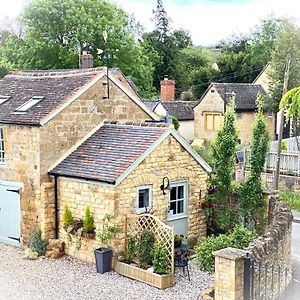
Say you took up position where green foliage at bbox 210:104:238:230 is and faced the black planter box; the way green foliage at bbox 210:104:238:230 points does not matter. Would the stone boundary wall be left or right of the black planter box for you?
left

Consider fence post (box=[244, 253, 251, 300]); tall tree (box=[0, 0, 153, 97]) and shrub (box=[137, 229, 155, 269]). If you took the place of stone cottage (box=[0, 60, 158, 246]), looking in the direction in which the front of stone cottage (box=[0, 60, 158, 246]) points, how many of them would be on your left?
2

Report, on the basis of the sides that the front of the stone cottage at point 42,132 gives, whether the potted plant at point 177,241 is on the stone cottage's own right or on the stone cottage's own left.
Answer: on the stone cottage's own left

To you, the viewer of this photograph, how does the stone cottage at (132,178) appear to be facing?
facing the viewer and to the right of the viewer

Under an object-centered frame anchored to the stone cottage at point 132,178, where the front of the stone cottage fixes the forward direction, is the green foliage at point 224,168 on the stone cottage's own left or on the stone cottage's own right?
on the stone cottage's own left

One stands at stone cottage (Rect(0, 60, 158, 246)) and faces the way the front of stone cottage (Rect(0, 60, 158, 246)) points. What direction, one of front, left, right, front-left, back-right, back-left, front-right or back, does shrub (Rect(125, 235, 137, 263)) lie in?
left

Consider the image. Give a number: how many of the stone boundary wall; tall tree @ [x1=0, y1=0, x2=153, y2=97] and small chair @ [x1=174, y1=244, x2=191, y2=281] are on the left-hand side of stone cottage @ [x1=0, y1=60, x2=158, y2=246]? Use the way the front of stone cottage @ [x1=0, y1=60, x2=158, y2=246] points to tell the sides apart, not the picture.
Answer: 2

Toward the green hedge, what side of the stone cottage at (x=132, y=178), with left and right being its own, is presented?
front

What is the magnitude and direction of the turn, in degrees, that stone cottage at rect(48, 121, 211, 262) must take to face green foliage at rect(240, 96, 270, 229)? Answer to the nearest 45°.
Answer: approximately 45° to its left

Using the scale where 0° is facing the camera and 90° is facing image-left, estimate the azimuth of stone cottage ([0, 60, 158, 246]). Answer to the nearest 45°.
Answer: approximately 45°

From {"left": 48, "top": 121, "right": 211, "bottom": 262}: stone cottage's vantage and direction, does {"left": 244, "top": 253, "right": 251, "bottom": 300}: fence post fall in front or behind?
in front

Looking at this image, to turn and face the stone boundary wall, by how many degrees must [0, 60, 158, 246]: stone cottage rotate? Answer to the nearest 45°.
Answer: approximately 90° to its left

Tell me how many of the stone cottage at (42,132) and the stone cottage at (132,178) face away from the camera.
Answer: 0

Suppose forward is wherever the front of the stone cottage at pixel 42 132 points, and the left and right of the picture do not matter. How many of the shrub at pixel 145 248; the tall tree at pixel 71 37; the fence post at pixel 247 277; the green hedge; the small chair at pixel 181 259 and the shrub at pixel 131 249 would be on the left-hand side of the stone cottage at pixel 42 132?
5
